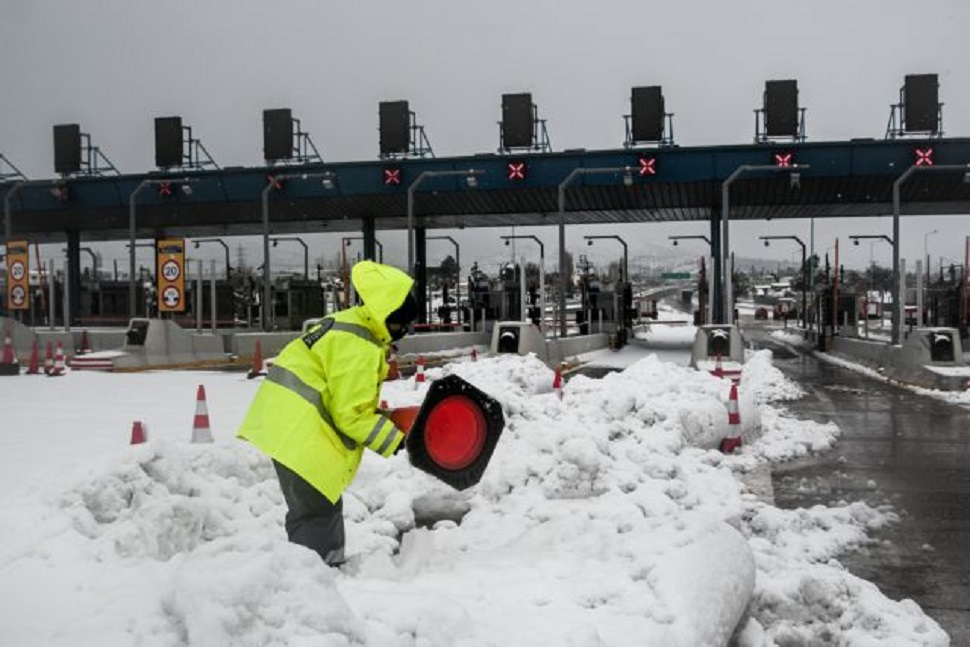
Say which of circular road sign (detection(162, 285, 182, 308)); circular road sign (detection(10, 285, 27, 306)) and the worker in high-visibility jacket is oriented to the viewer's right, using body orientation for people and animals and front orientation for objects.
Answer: the worker in high-visibility jacket

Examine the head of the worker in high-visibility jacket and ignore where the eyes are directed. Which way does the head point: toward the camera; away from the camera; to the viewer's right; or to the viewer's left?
to the viewer's right

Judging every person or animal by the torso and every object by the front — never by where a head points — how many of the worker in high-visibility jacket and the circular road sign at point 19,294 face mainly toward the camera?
1

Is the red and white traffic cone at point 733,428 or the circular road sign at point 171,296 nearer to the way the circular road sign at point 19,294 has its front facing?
the red and white traffic cone

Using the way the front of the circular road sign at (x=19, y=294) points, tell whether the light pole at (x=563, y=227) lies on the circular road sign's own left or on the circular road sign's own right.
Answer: on the circular road sign's own left

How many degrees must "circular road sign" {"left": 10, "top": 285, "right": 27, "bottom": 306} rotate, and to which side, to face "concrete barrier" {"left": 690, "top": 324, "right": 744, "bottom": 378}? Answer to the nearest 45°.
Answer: approximately 45° to its left

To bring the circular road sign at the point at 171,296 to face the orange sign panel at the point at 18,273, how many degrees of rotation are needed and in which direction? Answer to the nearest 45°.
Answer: approximately 135° to its right

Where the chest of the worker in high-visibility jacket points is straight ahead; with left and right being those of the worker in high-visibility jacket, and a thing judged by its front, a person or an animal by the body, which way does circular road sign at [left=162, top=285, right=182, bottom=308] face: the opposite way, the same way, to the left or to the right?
to the right

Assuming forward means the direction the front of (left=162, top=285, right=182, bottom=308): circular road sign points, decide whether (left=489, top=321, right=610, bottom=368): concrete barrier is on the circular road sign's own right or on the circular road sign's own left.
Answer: on the circular road sign's own left

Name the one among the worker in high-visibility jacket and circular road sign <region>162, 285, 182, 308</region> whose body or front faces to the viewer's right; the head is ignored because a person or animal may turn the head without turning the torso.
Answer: the worker in high-visibility jacket

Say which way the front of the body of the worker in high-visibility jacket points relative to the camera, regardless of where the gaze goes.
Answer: to the viewer's right

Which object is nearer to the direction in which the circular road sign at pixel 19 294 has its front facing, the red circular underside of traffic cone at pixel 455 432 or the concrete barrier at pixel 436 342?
the red circular underside of traffic cone

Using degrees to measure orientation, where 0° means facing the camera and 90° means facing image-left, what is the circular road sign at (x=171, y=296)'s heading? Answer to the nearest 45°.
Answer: approximately 0°

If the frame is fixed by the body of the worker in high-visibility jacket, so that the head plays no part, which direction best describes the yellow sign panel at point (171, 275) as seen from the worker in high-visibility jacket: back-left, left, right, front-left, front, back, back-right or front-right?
left

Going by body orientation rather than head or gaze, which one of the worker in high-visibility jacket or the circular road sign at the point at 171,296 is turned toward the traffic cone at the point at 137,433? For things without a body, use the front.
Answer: the circular road sign
